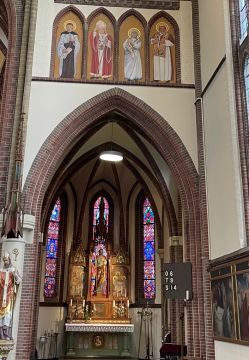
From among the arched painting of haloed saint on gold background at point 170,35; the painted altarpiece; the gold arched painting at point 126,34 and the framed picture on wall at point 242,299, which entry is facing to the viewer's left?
the framed picture on wall

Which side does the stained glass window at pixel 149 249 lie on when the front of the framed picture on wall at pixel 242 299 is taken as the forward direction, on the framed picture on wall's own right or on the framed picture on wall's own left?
on the framed picture on wall's own right

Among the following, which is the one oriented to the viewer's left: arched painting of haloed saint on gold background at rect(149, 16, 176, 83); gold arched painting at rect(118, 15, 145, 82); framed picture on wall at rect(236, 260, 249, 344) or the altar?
the framed picture on wall

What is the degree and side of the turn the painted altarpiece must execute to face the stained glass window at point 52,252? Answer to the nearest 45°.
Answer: approximately 90° to its right

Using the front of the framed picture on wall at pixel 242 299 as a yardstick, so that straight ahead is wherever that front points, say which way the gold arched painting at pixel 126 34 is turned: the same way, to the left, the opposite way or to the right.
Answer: to the left

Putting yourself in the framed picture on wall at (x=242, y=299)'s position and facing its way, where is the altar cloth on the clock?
The altar cloth is roughly at 2 o'clock from the framed picture on wall.

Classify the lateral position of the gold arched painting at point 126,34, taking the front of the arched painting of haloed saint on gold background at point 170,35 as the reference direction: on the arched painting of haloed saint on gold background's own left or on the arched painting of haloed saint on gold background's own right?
on the arched painting of haloed saint on gold background's own right

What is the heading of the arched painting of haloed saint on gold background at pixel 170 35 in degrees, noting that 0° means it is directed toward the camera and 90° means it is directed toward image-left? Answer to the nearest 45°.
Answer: approximately 0°

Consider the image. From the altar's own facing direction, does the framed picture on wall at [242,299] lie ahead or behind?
ahead

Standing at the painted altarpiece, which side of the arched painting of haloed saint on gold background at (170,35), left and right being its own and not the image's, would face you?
back

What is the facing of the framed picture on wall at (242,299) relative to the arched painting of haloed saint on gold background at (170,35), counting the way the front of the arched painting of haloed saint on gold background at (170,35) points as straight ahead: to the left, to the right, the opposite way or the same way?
to the right

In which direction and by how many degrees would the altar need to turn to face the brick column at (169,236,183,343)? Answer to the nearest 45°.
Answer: approximately 45° to its left

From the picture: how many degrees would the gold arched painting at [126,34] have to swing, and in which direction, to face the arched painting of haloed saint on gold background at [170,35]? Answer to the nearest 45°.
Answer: approximately 90° to its left
